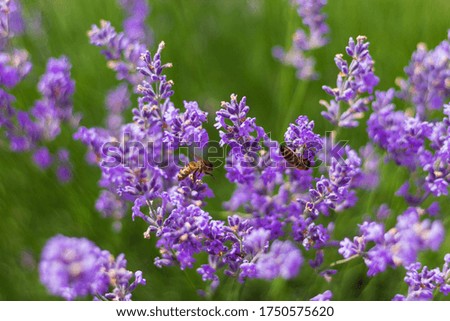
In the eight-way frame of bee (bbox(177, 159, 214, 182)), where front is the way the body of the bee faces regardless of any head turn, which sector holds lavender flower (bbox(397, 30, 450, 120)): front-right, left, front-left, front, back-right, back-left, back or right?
front

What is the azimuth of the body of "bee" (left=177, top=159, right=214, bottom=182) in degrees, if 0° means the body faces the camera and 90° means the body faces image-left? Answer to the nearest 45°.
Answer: approximately 270°
